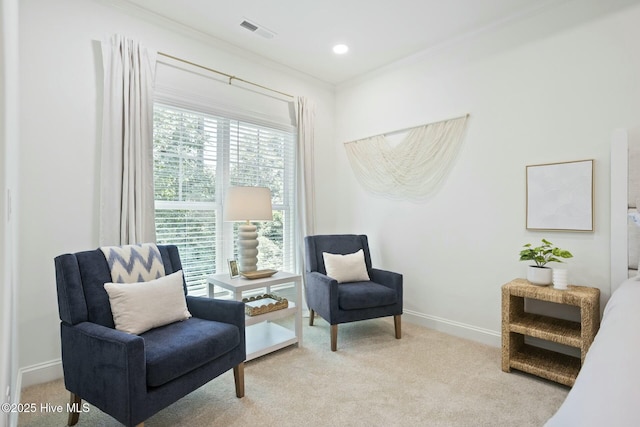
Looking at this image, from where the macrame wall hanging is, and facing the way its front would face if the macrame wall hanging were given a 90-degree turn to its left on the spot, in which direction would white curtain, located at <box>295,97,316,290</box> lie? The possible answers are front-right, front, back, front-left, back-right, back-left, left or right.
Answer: back-right

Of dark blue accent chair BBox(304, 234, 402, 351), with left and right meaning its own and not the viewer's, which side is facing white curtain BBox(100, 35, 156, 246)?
right

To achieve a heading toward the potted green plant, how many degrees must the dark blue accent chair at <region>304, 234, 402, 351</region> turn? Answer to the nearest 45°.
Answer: approximately 45° to its left

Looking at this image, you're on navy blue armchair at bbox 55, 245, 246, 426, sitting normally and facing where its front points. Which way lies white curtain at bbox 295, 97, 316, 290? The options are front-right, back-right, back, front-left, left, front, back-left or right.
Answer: left

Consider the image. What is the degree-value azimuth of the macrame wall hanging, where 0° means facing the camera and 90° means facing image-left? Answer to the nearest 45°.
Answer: approximately 45°

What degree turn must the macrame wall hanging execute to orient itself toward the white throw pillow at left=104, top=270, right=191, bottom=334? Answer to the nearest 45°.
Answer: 0° — it already faces it

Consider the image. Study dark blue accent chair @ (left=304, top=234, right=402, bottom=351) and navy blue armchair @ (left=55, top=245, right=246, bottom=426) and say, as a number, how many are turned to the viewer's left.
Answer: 0

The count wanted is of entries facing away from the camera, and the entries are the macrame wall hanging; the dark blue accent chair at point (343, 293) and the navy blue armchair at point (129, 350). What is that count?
0

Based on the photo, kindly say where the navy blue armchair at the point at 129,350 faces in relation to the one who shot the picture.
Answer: facing the viewer and to the right of the viewer

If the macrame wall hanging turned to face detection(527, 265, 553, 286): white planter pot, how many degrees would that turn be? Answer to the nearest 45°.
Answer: approximately 90° to its left

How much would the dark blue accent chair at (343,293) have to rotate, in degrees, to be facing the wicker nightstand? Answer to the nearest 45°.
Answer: approximately 45° to its left

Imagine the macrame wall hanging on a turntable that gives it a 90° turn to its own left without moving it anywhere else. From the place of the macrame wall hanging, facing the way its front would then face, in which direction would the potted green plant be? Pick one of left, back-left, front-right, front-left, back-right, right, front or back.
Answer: front

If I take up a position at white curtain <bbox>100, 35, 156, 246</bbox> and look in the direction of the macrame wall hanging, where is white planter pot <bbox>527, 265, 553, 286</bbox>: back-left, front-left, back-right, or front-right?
front-right
